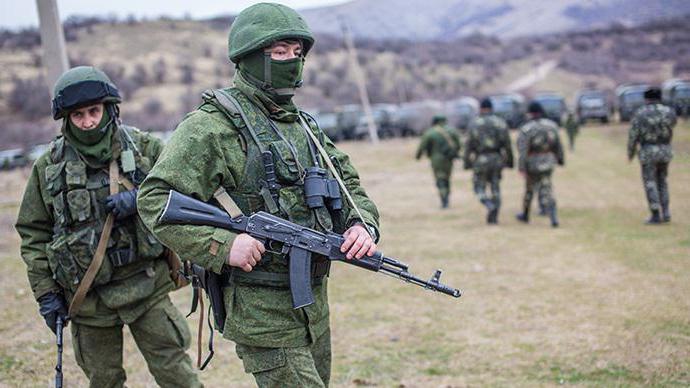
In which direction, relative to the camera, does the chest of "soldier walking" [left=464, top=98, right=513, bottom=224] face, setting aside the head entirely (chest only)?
away from the camera

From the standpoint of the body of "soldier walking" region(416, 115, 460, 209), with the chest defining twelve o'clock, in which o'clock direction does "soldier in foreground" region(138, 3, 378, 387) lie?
The soldier in foreground is roughly at 6 o'clock from the soldier walking.

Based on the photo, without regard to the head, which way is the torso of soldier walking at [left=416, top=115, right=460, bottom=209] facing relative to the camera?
away from the camera

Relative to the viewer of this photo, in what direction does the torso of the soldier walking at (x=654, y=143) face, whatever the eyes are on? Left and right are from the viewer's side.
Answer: facing away from the viewer

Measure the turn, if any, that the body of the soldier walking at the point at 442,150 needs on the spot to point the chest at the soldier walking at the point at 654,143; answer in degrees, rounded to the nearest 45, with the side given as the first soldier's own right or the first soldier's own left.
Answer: approximately 135° to the first soldier's own right

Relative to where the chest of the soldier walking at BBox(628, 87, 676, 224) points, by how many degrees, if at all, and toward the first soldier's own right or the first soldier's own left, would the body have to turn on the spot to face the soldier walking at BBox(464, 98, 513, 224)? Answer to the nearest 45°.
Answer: approximately 90° to the first soldier's own left

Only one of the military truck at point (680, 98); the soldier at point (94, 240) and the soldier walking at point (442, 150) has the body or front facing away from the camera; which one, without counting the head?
the soldier walking

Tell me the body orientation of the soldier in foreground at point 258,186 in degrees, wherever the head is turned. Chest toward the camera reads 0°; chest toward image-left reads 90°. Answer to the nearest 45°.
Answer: approximately 315°

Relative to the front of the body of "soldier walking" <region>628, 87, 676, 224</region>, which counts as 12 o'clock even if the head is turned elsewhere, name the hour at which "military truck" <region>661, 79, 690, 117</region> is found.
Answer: The military truck is roughly at 12 o'clock from the soldier walking.

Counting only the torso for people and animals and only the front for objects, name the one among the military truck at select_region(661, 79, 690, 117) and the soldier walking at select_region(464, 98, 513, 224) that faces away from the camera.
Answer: the soldier walking

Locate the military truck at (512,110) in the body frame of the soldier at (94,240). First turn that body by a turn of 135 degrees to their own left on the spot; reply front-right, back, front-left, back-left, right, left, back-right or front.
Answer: front
